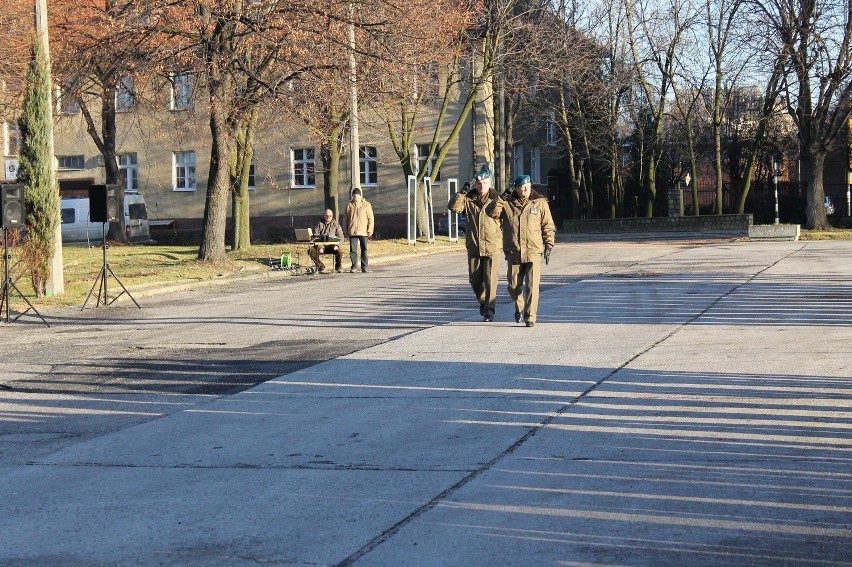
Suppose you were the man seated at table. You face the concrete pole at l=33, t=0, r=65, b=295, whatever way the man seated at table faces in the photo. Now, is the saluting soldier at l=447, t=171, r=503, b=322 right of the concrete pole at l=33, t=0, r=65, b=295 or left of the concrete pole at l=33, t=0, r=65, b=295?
left

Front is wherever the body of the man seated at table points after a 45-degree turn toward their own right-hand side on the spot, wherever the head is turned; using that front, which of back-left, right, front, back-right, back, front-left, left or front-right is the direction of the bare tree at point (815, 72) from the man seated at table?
back

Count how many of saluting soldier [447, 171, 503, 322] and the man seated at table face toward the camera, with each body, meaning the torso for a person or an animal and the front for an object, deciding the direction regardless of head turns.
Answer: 2

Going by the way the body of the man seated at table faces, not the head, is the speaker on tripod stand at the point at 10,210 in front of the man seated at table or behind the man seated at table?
in front

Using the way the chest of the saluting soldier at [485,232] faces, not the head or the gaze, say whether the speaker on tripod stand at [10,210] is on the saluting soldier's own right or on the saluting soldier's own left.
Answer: on the saluting soldier's own right

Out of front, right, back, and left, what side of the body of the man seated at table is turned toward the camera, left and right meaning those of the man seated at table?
front

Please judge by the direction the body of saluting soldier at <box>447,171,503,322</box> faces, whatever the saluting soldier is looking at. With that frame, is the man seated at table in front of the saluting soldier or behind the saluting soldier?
behind

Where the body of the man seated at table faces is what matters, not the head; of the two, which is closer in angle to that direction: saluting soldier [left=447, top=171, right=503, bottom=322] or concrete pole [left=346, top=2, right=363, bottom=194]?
the saluting soldier

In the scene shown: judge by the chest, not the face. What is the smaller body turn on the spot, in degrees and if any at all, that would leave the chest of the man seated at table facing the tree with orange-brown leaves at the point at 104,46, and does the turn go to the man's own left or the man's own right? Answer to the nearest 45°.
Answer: approximately 90° to the man's own right

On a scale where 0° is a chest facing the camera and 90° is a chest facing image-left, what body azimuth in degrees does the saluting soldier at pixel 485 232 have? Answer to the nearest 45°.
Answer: approximately 0°
